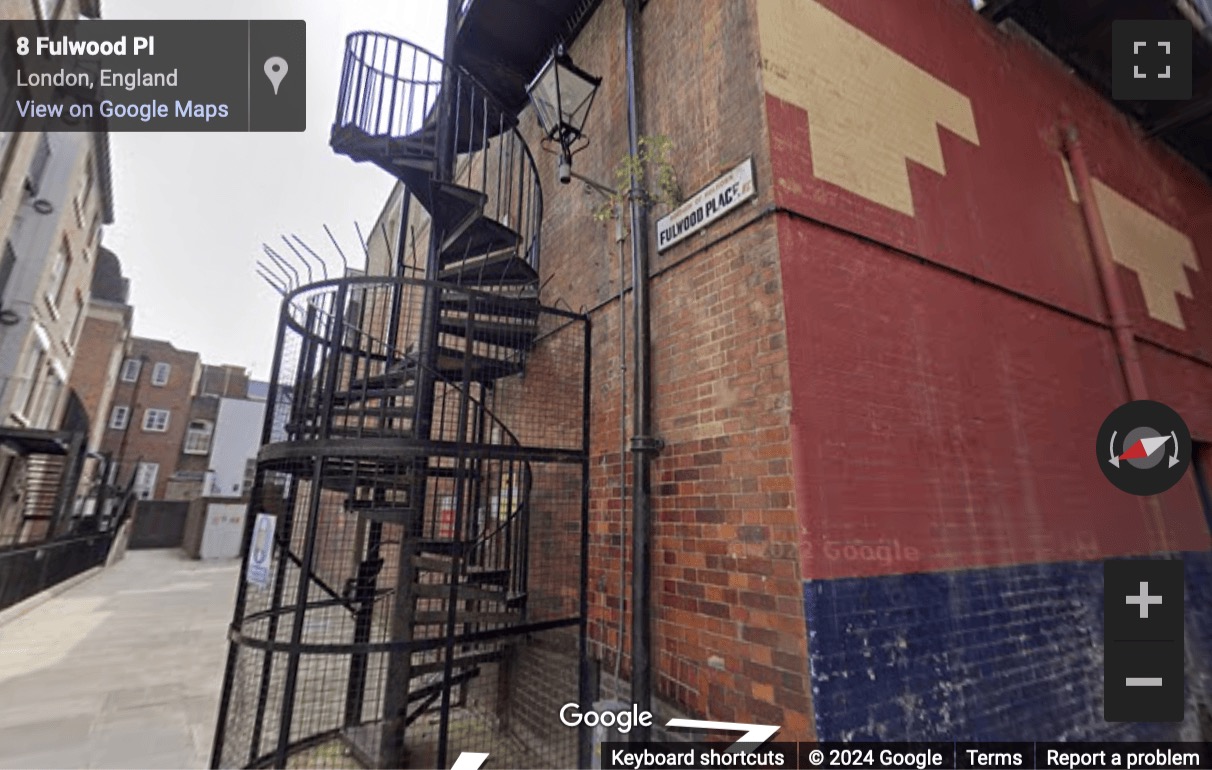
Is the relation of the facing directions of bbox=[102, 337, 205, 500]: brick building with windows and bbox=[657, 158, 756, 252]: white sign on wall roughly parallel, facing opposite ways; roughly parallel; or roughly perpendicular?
roughly perpendicular

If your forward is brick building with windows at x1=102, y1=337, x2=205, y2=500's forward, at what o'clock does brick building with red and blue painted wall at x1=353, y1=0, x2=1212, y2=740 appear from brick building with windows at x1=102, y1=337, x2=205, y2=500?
brick building with red and blue painted wall at x1=353, y1=0, x2=1212, y2=740 is roughly at 12 o'clock from brick building with windows at x1=102, y1=337, x2=205, y2=500.

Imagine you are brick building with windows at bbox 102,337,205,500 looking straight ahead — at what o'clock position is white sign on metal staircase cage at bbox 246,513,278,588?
The white sign on metal staircase cage is roughly at 12 o'clock from the brick building with windows.

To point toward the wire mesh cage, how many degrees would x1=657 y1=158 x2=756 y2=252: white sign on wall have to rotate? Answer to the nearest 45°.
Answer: approximately 45° to its right

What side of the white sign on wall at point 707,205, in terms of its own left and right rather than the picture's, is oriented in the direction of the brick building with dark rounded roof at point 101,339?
right

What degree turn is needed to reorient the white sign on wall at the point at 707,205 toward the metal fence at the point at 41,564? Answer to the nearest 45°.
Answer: approximately 45° to its right

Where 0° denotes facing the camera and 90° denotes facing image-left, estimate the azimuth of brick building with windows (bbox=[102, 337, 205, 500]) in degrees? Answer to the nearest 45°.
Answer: approximately 0°

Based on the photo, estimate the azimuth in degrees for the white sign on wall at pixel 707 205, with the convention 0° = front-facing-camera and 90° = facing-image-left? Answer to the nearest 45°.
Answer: approximately 45°

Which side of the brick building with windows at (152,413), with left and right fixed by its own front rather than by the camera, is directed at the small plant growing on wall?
front

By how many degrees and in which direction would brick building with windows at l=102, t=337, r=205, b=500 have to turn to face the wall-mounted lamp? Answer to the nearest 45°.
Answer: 0° — it already faces it

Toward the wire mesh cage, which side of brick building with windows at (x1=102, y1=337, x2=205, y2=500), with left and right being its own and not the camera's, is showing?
front

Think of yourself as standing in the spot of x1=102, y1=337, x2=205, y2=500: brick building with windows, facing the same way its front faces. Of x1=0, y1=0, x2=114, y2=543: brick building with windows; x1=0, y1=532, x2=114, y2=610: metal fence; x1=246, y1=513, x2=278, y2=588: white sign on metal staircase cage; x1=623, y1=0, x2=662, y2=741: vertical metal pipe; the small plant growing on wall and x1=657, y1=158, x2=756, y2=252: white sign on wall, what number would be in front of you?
6

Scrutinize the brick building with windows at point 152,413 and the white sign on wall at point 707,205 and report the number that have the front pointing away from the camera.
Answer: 0
